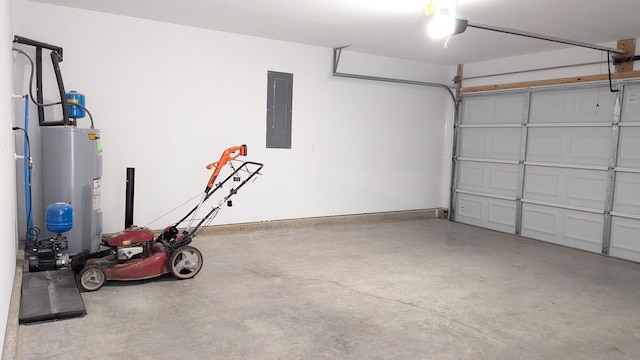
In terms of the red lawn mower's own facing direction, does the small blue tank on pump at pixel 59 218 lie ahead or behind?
ahead

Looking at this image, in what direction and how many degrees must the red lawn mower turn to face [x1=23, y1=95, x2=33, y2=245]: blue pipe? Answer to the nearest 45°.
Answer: approximately 45° to its right

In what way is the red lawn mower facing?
to the viewer's left

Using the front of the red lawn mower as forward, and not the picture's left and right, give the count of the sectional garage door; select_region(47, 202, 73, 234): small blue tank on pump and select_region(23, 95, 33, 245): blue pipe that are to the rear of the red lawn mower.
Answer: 1
